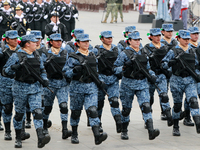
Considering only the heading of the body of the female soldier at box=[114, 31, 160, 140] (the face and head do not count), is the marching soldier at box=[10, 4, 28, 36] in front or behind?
behind
